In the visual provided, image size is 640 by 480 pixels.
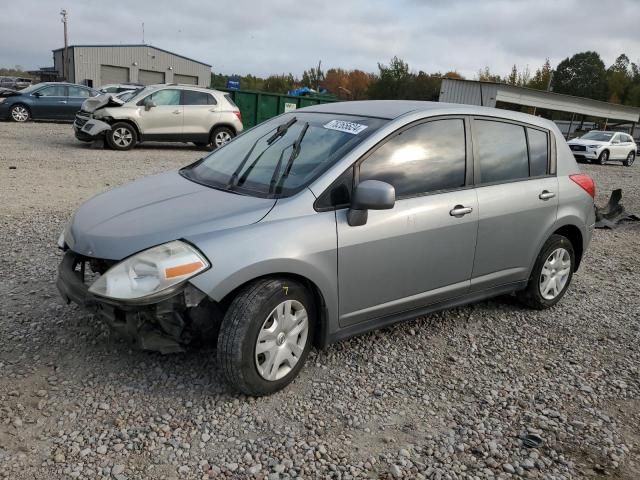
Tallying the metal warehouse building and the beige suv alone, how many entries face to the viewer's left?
1

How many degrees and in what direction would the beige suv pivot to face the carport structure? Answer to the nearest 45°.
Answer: approximately 135° to its right

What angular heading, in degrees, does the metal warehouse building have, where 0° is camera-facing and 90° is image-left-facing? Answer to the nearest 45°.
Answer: approximately 315°

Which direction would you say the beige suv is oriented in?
to the viewer's left

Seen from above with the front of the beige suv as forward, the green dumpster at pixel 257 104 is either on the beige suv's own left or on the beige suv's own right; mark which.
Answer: on the beige suv's own right

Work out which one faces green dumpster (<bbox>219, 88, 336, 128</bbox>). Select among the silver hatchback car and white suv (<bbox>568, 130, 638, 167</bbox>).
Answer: the white suv

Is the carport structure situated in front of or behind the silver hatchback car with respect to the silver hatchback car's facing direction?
behind
